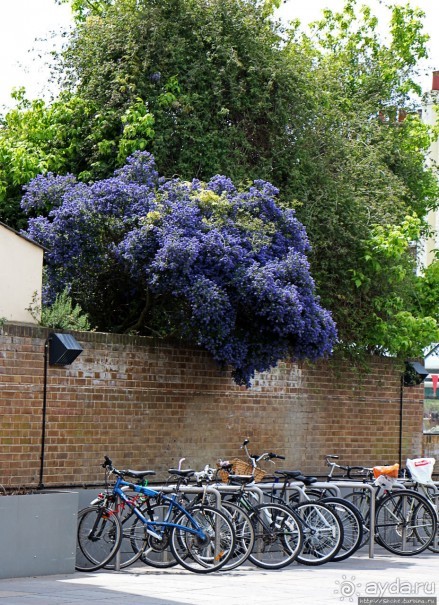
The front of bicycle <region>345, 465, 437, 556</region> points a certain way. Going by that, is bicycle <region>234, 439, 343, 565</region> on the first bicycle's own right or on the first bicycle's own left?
on the first bicycle's own left

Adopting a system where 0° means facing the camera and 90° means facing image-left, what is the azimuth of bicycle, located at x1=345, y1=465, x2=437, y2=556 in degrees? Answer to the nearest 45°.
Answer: approximately 90°

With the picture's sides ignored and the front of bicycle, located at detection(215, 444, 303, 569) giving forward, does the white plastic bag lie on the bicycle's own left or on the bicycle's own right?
on the bicycle's own right

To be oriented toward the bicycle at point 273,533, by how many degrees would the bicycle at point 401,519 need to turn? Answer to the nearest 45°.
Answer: approximately 45° to its left

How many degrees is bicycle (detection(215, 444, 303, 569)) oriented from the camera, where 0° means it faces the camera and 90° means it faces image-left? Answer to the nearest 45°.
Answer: approximately 90°
